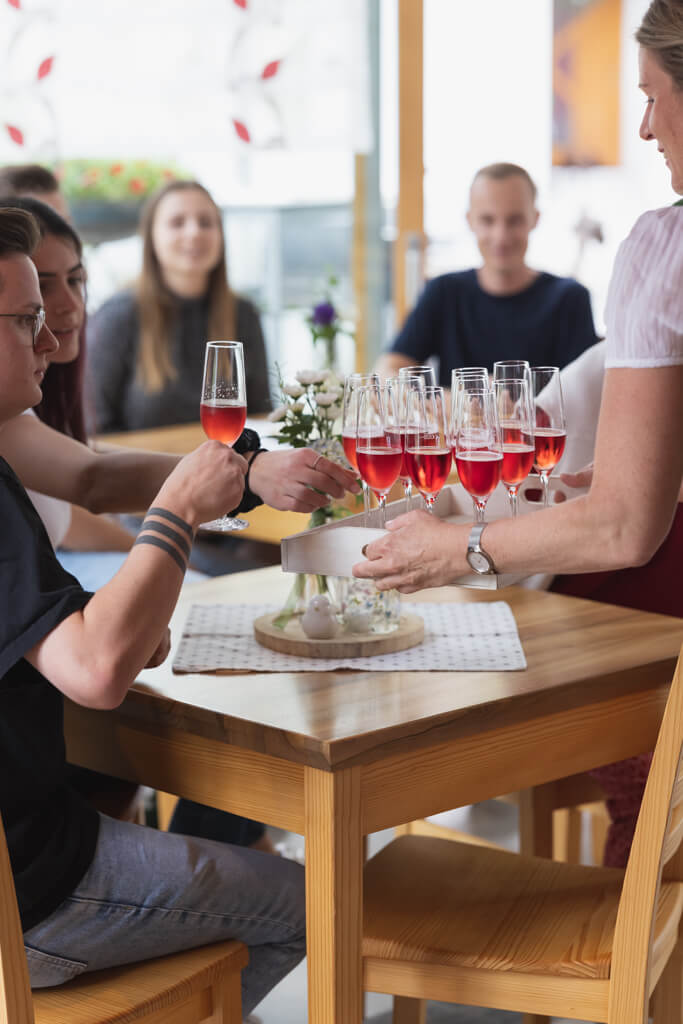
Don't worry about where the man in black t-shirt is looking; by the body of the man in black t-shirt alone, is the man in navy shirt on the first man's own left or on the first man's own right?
on the first man's own left

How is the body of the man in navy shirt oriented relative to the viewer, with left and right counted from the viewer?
facing the viewer

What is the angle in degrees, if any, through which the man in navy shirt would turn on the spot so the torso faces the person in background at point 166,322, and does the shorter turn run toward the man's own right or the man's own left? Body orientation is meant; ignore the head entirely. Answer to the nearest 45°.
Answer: approximately 90° to the man's own right

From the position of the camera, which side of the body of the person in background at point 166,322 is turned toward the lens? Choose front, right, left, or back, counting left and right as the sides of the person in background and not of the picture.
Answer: front

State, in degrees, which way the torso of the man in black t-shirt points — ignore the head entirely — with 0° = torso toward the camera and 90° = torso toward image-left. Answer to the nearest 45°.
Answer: approximately 270°

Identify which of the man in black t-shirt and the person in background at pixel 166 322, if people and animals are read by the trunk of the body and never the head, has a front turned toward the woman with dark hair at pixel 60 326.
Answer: the person in background

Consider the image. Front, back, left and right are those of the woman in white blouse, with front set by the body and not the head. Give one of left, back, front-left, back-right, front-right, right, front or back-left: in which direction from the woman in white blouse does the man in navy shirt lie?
right

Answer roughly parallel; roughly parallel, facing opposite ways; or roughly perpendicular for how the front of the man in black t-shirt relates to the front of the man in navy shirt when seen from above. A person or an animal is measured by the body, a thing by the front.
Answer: roughly perpendicular

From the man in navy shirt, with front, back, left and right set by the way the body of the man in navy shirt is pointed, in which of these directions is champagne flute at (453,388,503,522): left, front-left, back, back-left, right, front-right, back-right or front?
front

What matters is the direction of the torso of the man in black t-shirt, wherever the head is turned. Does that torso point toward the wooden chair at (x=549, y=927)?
yes

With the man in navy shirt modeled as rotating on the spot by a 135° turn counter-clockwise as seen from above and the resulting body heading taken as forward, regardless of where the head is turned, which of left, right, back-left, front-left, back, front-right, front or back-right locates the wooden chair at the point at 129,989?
back-right

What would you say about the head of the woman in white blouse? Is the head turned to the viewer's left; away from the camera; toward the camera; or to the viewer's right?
to the viewer's left

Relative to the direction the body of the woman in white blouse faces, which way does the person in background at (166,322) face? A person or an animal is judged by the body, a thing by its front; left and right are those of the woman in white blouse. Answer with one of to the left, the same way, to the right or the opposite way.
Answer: to the left

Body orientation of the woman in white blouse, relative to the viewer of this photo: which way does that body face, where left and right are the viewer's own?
facing to the left of the viewer

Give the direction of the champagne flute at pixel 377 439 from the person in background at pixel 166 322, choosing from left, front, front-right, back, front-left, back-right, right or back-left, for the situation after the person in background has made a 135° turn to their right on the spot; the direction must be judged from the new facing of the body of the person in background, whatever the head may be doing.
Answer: back-left

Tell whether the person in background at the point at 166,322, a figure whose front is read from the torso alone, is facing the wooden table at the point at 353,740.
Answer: yes

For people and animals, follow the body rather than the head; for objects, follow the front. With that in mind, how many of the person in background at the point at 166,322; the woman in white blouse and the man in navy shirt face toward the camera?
2

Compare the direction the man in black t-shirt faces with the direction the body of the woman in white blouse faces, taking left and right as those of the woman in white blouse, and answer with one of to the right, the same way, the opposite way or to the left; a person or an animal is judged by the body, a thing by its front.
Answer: the opposite way
